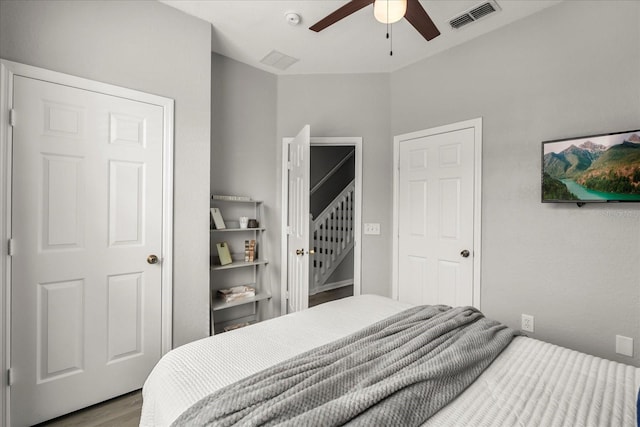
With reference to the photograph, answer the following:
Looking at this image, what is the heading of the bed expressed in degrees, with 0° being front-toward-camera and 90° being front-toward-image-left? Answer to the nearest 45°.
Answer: approximately 135°

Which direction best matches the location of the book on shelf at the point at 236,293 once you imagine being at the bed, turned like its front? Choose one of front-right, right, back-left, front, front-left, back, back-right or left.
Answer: front

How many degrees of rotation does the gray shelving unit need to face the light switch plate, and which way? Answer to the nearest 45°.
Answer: approximately 45° to its left

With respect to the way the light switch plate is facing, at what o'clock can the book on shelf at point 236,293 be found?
The book on shelf is roughly at 2 o'clock from the light switch plate.

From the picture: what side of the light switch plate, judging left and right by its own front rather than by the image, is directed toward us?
front

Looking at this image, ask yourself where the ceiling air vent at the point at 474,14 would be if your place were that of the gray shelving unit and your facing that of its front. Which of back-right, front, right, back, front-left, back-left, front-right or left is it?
front

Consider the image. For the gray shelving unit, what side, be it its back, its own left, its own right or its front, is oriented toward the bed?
front

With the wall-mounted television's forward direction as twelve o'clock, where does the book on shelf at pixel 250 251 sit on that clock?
The book on shelf is roughly at 1 o'clock from the wall-mounted television.

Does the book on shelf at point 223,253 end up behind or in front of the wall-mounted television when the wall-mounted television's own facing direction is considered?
in front

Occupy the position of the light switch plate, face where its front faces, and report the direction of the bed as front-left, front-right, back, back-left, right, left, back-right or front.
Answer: front

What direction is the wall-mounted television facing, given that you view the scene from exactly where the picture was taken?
facing the viewer and to the left of the viewer

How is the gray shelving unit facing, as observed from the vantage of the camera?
facing the viewer and to the right of the viewer

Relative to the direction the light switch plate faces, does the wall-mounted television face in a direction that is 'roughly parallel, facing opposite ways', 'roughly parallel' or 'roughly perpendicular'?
roughly perpendicular

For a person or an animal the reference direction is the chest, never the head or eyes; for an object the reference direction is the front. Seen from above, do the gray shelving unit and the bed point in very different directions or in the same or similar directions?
very different directions

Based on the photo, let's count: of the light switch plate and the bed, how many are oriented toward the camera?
1

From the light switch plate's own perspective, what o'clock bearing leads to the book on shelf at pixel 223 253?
The book on shelf is roughly at 2 o'clock from the light switch plate.

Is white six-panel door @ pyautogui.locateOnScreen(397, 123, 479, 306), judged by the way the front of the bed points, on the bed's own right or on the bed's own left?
on the bed's own right
